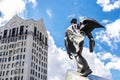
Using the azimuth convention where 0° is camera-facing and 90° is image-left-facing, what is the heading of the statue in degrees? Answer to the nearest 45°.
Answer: approximately 45°
